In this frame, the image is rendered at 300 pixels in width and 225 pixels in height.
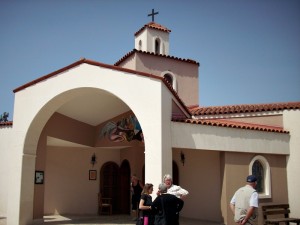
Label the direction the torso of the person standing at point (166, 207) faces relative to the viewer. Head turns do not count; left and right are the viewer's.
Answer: facing away from the viewer

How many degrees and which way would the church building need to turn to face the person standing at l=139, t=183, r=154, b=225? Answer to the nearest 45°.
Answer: approximately 45° to its left

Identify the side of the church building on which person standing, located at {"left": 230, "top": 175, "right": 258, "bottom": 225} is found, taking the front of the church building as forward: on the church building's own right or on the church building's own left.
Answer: on the church building's own left

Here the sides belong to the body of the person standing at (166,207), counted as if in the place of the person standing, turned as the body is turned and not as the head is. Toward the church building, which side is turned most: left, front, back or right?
front

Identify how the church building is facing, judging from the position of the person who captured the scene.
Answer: facing the viewer and to the left of the viewer

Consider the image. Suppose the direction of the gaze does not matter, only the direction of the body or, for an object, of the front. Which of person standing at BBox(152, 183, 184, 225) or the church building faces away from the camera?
the person standing

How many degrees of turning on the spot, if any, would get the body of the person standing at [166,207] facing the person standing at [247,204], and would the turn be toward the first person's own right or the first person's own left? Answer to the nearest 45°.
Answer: approximately 90° to the first person's own right

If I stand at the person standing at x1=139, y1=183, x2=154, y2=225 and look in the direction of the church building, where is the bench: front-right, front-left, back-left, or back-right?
front-right

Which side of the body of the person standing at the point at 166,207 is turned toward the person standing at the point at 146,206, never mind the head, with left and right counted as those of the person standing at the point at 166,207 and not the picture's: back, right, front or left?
left
